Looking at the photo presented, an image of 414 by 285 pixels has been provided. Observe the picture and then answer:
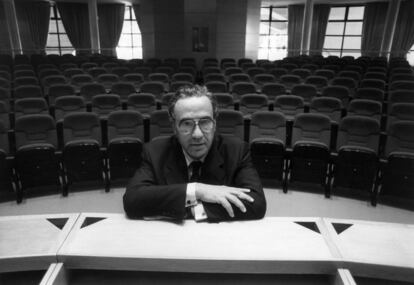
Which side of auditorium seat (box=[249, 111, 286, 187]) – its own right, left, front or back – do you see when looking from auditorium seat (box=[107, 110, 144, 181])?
right

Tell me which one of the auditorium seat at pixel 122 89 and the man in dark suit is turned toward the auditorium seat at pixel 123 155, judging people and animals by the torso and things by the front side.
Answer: the auditorium seat at pixel 122 89

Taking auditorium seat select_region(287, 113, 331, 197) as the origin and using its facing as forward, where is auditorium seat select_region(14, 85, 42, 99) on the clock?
auditorium seat select_region(14, 85, 42, 99) is roughly at 3 o'clock from auditorium seat select_region(287, 113, 331, 197).

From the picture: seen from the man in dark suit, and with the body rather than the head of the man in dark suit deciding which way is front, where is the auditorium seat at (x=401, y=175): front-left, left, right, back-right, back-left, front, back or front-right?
back-left

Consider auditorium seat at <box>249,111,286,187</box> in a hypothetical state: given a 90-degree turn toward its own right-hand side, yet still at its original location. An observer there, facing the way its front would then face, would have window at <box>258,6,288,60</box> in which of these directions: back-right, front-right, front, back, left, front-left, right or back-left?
right

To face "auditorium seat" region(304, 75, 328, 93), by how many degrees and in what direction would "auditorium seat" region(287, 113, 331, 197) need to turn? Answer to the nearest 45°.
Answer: approximately 180°

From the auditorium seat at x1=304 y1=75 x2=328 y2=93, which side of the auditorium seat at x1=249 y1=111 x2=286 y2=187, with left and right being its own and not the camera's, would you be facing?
back

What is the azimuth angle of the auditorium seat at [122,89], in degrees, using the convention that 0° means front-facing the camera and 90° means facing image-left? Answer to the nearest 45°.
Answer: approximately 0°
